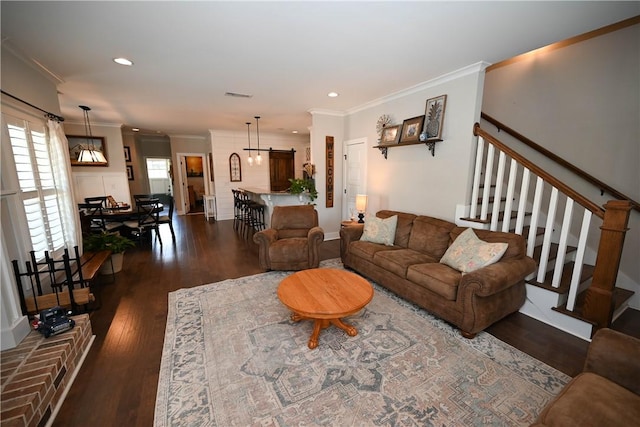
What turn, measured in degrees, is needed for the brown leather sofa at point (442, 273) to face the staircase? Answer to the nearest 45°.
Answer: approximately 180°

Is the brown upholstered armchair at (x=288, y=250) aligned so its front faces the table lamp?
no

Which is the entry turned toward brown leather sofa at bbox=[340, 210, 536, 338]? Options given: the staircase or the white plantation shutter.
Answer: the white plantation shutter

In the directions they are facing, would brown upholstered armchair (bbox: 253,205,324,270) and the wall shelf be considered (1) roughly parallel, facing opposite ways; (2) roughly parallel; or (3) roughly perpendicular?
roughly perpendicular

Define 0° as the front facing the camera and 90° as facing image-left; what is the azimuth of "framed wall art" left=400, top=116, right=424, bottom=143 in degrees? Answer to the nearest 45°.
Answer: approximately 45°

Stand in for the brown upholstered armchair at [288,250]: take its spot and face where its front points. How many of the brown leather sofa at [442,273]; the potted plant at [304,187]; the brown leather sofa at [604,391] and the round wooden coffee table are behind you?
1

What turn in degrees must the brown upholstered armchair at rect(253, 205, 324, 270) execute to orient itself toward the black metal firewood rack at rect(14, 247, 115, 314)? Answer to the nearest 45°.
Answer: approximately 45° to its right

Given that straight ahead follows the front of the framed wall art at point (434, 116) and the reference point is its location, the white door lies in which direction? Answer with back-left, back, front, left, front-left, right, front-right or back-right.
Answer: right

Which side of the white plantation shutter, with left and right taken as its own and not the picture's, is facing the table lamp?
front

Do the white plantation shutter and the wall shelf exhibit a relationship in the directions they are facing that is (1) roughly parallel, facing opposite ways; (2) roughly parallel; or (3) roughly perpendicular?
roughly parallel, facing opposite ways

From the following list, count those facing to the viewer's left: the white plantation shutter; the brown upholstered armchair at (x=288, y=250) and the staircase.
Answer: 0

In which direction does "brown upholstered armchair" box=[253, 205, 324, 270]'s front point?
toward the camera

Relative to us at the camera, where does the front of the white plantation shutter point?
facing the viewer and to the right of the viewer

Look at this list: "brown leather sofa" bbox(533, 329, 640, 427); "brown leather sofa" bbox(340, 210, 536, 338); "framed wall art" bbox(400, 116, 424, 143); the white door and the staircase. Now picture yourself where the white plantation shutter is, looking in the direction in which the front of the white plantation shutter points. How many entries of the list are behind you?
0

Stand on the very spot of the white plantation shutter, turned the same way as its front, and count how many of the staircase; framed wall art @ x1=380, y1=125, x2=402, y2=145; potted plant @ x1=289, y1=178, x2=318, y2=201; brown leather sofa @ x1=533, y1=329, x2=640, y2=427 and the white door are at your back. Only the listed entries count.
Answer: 0

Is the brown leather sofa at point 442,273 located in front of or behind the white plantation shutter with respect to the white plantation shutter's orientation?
in front

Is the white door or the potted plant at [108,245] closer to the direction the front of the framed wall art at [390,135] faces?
the potted plant

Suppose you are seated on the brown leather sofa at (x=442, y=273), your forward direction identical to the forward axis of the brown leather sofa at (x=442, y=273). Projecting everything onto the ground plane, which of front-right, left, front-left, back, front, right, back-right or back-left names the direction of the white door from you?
right
